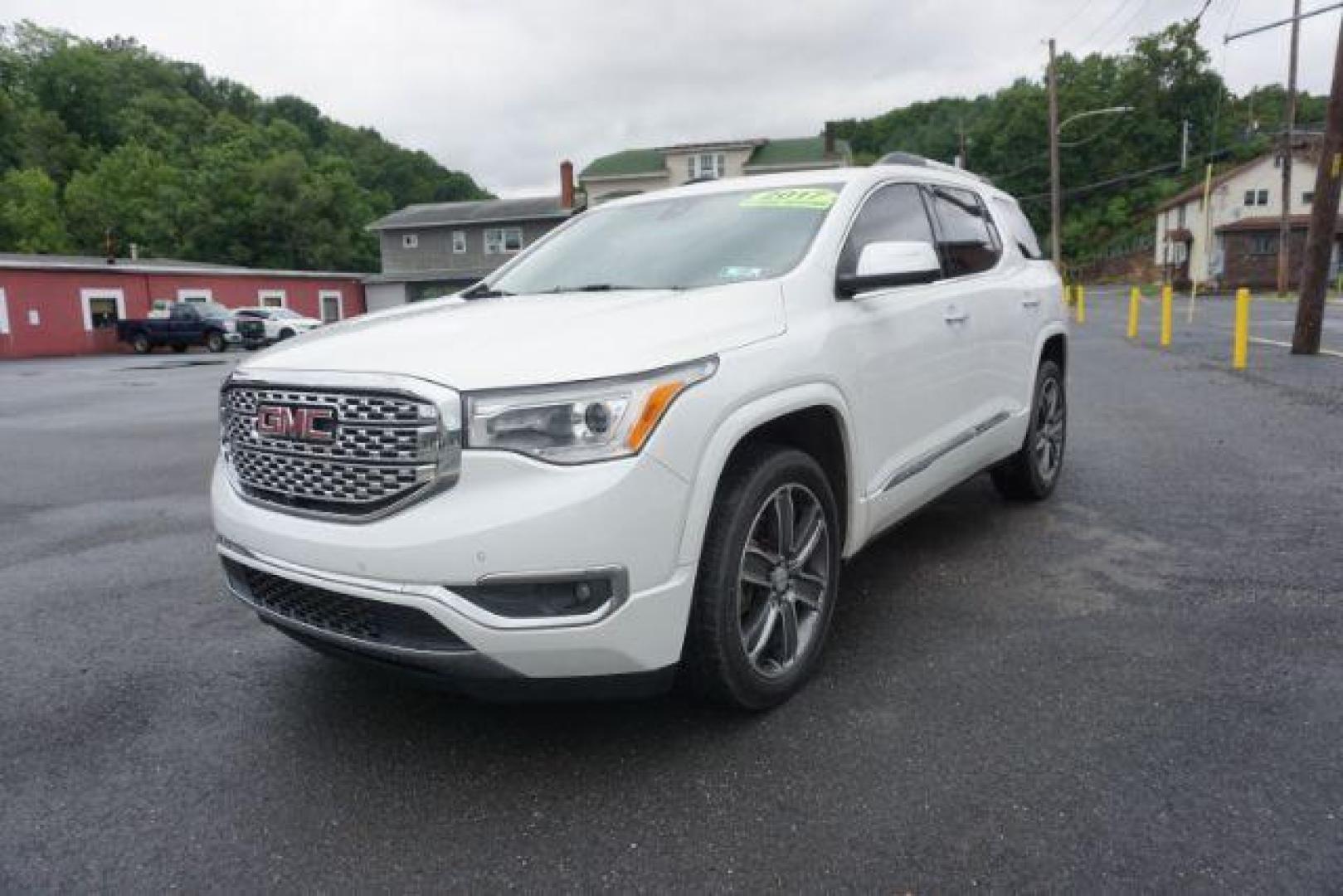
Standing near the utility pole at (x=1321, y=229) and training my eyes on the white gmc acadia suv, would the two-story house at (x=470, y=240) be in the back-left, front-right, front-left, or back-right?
back-right

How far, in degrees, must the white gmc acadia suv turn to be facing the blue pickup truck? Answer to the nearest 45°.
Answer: approximately 90° to its right

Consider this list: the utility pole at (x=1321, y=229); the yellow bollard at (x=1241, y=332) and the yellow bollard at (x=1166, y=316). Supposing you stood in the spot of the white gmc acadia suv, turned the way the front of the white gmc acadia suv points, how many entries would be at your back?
3

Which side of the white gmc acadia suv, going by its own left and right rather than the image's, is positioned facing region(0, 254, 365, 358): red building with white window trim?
right

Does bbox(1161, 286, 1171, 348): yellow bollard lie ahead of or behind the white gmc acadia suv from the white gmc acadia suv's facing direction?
behind

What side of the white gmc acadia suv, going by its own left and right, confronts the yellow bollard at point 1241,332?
back

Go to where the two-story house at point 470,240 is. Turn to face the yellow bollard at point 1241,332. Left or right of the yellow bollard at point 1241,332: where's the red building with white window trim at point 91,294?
right

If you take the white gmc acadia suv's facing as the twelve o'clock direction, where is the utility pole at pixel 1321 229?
The utility pole is roughly at 6 o'clock from the white gmc acadia suv.

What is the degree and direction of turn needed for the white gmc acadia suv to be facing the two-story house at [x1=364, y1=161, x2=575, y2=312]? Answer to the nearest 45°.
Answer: approximately 135° to its right

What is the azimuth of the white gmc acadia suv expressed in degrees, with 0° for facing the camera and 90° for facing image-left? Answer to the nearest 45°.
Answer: approximately 45°
